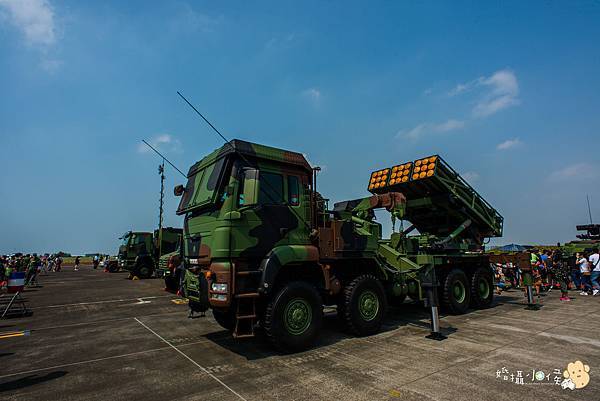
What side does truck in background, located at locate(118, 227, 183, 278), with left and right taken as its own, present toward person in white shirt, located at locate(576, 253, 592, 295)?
left

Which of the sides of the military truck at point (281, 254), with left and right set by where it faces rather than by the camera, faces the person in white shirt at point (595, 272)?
back

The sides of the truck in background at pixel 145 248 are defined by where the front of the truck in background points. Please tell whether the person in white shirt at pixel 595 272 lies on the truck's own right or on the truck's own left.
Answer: on the truck's own left

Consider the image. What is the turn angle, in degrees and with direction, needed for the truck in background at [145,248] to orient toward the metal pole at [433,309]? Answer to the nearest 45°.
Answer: approximately 45° to its left

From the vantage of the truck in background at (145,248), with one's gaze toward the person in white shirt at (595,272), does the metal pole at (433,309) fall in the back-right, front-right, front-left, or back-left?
front-right

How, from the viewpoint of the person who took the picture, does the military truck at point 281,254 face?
facing the viewer and to the left of the viewer

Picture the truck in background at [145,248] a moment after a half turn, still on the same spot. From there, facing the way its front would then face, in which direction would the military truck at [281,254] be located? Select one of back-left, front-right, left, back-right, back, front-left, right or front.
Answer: back-right

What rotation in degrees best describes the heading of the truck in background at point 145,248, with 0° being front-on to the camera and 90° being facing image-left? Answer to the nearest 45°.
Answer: approximately 45°

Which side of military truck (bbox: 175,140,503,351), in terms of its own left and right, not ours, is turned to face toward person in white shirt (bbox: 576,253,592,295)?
back
